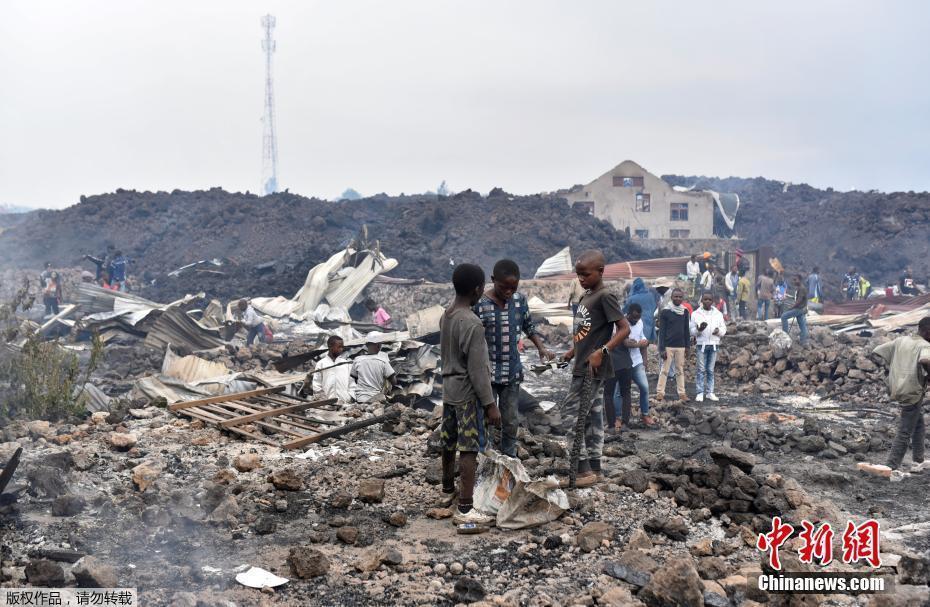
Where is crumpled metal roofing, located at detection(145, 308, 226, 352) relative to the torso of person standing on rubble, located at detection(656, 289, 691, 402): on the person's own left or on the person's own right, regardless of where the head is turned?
on the person's own right

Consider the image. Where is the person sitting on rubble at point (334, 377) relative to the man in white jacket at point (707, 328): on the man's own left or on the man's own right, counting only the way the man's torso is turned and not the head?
on the man's own right

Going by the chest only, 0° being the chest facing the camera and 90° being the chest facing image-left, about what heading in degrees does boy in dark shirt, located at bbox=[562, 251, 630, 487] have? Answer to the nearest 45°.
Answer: approximately 45°

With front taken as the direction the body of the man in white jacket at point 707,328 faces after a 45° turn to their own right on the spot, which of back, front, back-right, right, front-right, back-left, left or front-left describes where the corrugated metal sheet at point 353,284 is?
right

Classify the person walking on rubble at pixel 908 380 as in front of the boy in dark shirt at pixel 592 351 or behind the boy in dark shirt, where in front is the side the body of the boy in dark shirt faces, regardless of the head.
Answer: behind
